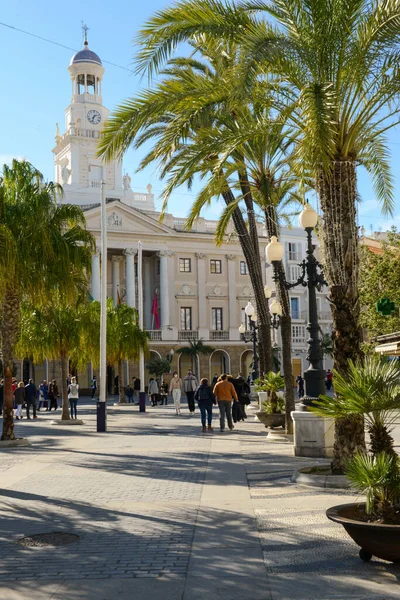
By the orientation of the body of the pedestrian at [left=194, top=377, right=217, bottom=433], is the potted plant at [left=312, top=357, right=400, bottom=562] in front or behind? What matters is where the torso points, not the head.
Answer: behind

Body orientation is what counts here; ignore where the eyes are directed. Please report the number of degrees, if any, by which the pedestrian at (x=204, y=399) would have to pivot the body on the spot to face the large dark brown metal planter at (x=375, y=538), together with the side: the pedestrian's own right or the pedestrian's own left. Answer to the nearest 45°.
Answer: approximately 180°

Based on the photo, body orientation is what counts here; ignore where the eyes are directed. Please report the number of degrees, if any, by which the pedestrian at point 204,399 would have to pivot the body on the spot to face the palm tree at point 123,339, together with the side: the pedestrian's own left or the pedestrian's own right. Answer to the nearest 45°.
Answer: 0° — they already face it

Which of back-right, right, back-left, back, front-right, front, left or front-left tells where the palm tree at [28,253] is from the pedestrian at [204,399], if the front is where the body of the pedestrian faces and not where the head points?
back-left

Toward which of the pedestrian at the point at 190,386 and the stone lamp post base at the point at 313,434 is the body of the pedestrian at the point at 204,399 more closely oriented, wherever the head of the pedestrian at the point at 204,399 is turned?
the pedestrian

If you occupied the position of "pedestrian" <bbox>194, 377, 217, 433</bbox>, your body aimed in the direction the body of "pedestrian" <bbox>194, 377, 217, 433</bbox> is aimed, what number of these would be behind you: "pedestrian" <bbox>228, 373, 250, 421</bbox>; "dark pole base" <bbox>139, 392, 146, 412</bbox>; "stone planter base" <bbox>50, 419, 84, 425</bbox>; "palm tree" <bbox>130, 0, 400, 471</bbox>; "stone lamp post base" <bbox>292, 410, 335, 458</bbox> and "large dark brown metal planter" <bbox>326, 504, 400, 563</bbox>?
3

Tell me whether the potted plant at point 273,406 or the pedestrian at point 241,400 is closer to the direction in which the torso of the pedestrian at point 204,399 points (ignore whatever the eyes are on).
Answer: the pedestrian

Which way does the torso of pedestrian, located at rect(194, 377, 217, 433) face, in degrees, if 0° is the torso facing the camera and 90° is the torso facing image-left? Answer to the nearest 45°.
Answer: approximately 180°
